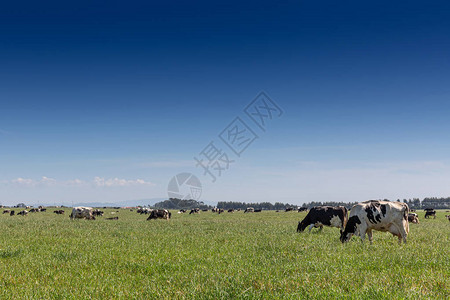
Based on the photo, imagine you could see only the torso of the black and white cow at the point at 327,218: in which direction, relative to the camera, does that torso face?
to the viewer's left

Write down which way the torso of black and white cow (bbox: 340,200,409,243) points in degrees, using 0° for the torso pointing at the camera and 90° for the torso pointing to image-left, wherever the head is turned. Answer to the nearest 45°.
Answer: approximately 90°

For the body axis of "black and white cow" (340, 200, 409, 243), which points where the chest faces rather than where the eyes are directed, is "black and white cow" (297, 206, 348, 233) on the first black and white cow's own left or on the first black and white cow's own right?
on the first black and white cow's own right

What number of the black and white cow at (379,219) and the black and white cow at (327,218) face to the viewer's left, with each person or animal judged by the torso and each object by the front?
2

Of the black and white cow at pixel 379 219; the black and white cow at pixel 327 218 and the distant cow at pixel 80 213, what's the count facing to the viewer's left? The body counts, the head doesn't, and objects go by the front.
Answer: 3

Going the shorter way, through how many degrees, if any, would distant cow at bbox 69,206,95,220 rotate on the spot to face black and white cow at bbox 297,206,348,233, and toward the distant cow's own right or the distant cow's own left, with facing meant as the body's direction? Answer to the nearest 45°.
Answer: approximately 135° to the distant cow's own left

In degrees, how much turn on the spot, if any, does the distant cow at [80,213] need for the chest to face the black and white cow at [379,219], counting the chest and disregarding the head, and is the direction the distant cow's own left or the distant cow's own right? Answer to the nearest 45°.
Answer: approximately 90° to the distant cow's own left

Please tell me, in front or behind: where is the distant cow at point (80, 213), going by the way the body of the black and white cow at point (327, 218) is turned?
in front

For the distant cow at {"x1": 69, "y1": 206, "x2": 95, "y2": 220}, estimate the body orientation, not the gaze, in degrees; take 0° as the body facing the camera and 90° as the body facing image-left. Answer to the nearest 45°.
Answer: approximately 90°
